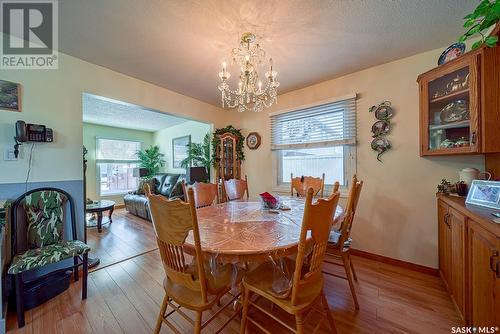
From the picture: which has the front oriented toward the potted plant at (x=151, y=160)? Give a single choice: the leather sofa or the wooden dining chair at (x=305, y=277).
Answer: the wooden dining chair

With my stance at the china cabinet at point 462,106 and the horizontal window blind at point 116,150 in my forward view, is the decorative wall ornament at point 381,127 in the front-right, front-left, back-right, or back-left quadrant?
front-right

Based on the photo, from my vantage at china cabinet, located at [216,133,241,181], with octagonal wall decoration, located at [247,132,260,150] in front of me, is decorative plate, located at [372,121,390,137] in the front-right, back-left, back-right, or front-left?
front-right

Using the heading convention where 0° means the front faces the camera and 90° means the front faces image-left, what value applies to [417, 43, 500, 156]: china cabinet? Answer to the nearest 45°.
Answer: approximately 45°

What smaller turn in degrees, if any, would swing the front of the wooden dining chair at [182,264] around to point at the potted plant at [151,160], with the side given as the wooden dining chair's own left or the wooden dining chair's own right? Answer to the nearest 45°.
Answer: approximately 45° to the wooden dining chair's own left

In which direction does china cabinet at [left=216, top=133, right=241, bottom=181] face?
toward the camera

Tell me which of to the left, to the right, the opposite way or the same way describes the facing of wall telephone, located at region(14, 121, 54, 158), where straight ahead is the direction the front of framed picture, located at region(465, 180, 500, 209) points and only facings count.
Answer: the opposite way

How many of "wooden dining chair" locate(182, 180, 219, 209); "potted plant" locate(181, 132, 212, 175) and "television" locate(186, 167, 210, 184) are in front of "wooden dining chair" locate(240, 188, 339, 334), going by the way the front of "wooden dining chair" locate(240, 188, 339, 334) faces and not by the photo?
3

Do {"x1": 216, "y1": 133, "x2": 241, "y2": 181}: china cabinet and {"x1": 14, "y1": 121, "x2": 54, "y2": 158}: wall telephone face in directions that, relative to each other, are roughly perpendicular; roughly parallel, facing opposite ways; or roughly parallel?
roughly perpendicular

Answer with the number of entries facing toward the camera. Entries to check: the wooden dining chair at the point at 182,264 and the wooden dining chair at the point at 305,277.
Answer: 0

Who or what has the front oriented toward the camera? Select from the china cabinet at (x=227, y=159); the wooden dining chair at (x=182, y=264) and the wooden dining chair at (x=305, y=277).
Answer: the china cabinet

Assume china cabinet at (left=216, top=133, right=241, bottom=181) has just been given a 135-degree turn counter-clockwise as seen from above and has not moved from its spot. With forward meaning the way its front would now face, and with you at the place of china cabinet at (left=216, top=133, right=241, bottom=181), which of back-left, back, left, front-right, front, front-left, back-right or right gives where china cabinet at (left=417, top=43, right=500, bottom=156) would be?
right

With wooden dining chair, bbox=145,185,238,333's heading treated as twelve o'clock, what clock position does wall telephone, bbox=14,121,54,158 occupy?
The wall telephone is roughly at 9 o'clock from the wooden dining chair.

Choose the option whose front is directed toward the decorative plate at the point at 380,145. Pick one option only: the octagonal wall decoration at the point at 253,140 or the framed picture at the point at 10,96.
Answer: the framed picture

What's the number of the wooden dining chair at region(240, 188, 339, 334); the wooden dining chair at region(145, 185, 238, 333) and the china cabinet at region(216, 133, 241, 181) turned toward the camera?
1

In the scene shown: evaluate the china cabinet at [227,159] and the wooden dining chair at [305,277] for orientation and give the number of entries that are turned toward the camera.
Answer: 1

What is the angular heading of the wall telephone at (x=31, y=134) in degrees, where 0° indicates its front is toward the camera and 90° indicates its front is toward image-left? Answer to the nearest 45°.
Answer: approximately 315°

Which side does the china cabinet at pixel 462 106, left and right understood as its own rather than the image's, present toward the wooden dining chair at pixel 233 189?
front

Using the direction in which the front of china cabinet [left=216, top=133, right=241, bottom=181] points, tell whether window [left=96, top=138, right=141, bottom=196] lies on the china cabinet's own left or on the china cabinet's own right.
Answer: on the china cabinet's own right

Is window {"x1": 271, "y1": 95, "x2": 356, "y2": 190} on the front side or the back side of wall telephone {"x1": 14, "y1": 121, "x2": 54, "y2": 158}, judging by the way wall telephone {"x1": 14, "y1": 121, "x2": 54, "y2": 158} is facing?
on the front side

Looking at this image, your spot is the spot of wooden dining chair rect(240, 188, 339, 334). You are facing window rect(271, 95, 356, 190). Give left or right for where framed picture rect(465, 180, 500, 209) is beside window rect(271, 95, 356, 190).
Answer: right
